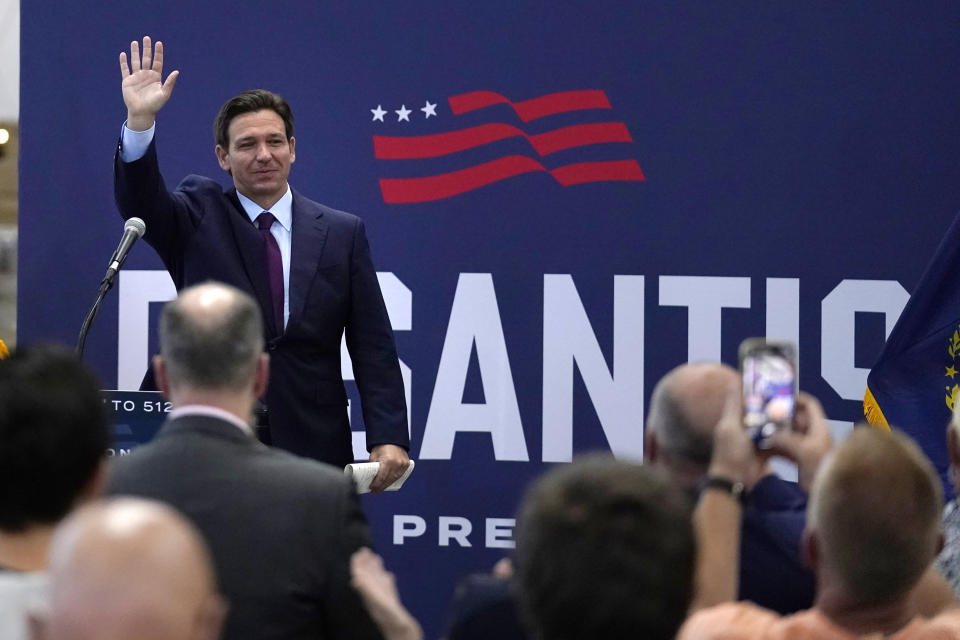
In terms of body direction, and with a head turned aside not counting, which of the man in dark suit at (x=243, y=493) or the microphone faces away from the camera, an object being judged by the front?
the man in dark suit

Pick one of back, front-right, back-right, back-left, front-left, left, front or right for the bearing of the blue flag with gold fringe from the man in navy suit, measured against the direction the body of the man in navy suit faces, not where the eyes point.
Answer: left

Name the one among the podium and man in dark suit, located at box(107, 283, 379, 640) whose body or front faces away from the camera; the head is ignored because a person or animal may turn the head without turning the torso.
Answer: the man in dark suit

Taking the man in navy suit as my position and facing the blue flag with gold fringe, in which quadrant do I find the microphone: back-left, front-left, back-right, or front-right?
back-right

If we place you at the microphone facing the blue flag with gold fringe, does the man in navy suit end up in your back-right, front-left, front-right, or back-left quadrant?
front-left

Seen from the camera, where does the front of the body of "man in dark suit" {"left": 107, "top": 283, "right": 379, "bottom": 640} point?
away from the camera

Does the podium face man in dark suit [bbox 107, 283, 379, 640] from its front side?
yes

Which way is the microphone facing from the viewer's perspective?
to the viewer's right

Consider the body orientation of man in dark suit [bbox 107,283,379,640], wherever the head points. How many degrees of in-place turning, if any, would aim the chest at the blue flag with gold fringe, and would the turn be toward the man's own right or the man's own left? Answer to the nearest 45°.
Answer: approximately 45° to the man's own right

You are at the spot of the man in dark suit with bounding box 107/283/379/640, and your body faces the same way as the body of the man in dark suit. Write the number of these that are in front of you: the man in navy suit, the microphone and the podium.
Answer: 3

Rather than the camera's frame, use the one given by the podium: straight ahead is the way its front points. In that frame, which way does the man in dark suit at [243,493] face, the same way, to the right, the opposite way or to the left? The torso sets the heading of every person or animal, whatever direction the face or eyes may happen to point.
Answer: the opposite way

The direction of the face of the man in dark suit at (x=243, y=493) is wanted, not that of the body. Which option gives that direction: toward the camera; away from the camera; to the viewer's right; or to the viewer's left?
away from the camera

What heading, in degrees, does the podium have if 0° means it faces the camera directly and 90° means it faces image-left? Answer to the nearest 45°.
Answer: approximately 0°

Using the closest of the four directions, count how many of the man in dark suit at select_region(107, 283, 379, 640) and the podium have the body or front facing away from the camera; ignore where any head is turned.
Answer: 1

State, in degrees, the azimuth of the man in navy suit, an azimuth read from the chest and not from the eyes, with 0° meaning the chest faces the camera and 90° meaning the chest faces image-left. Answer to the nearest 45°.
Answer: approximately 0°
